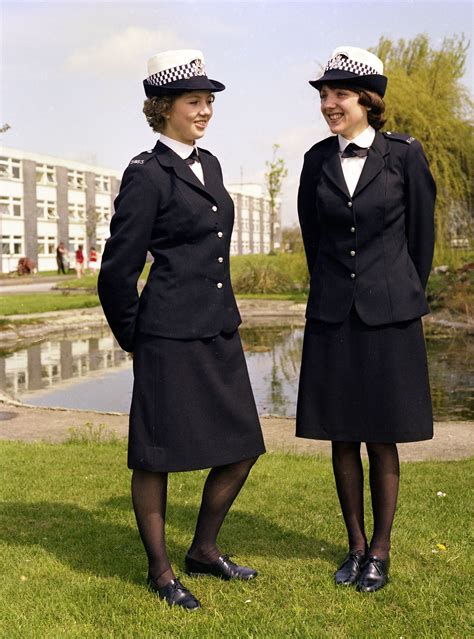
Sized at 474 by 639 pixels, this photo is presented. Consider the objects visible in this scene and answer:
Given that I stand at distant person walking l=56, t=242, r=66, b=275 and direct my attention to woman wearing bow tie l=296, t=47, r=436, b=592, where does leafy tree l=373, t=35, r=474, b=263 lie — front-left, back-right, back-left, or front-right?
front-left

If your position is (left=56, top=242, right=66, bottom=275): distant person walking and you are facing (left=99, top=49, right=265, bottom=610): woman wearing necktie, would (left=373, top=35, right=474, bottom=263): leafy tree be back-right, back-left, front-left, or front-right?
front-left

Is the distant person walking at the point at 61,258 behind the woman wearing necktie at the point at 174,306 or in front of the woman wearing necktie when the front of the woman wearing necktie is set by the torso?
behind

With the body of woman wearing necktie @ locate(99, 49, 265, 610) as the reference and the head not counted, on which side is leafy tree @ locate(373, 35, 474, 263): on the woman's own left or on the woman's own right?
on the woman's own left

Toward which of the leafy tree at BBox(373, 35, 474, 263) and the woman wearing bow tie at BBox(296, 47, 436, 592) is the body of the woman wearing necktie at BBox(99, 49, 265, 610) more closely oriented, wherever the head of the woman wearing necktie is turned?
the woman wearing bow tie

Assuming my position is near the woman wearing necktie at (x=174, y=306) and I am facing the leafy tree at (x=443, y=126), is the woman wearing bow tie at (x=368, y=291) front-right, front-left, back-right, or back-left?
front-right

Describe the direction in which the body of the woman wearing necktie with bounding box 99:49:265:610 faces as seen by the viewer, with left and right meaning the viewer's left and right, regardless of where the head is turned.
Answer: facing the viewer and to the right of the viewer

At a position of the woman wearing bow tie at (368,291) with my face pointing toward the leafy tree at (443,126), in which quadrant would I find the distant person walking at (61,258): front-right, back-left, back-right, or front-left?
front-left

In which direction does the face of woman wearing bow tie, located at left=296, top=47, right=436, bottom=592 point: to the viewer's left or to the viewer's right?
to the viewer's left

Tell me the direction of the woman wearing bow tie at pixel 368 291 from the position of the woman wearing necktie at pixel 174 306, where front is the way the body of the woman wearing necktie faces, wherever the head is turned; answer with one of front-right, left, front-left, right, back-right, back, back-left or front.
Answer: front-left
